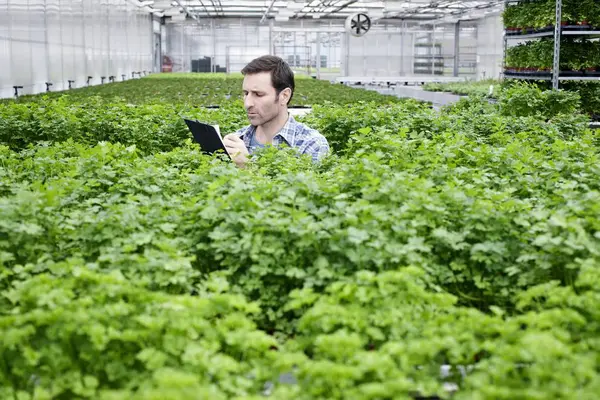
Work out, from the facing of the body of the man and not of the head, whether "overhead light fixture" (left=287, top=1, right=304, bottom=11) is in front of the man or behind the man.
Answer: behind

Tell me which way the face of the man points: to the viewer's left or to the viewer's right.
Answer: to the viewer's left

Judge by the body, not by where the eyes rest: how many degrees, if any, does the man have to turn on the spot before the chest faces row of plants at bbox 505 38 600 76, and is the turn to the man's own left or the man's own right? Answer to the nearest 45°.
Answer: approximately 180°

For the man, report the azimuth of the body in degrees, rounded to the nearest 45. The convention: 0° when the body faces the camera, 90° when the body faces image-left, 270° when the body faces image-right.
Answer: approximately 45°

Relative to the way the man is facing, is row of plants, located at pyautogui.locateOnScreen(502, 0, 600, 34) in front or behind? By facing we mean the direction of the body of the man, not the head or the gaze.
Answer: behind
